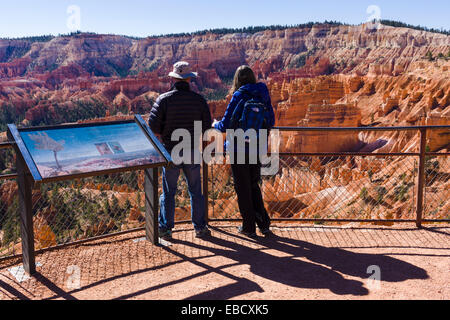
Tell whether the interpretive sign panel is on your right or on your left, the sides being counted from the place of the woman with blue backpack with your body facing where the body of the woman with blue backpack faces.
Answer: on your left

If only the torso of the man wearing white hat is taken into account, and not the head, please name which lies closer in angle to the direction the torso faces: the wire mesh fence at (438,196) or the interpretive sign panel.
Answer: the wire mesh fence

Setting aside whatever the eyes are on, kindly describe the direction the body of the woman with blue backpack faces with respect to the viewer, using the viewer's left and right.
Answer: facing away from the viewer and to the left of the viewer

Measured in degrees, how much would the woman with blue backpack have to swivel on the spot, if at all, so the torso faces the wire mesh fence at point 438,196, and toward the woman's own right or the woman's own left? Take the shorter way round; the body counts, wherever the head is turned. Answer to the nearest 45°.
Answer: approximately 90° to the woman's own right

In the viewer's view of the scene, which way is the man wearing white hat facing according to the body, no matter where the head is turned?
away from the camera

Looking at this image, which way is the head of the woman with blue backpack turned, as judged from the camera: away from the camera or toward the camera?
away from the camera

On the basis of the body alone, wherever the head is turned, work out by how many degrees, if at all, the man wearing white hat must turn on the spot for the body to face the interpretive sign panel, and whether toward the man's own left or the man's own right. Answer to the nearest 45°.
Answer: approximately 135° to the man's own left

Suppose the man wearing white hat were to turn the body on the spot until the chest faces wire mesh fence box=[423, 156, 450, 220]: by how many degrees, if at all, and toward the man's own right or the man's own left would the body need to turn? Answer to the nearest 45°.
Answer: approximately 45° to the man's own right
